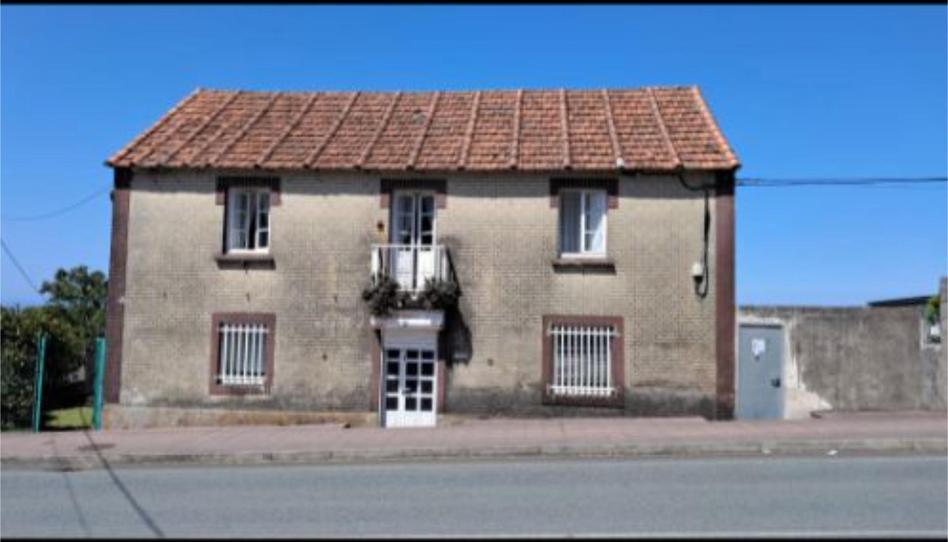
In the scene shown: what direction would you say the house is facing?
toward the camera

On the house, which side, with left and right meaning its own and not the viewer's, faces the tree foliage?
right

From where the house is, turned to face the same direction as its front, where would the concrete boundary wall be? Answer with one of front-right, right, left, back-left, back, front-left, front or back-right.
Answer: left

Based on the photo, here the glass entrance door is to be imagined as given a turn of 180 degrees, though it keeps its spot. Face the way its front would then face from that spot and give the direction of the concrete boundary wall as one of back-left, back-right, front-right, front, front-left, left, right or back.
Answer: right
